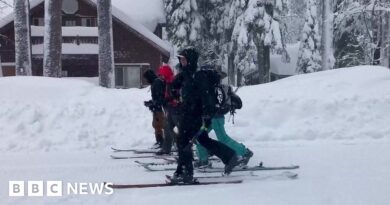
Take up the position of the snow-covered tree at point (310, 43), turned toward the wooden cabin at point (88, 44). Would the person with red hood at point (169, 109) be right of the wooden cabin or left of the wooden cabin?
left

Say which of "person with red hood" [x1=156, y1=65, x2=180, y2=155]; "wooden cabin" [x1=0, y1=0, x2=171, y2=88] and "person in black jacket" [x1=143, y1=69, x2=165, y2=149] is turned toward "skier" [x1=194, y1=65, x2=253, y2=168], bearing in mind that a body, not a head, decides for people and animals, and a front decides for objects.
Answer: the wooden cabin

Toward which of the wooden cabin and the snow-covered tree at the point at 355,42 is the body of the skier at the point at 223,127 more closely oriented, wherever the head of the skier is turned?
the wooden cabin

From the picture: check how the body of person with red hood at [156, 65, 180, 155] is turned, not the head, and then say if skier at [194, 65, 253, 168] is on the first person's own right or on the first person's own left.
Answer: on the first person's own left

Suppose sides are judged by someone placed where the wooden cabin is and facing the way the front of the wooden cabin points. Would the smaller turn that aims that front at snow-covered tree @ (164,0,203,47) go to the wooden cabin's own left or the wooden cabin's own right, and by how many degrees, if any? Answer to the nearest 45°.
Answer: approximately 90° to the wooden cabin's own left

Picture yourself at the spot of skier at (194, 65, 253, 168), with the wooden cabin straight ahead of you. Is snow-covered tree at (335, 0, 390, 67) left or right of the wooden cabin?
right

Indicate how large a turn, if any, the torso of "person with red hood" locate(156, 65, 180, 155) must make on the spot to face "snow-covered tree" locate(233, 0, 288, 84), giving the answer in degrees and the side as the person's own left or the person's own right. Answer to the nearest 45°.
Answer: approximately 90° to the person's own right

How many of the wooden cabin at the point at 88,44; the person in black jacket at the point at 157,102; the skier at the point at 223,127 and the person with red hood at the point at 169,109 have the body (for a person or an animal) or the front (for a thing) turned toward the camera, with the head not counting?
1

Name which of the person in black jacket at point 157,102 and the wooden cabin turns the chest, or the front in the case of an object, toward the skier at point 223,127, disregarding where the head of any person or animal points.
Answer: the wooden cabin

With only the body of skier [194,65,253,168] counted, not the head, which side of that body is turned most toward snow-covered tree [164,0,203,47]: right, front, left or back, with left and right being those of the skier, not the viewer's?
right

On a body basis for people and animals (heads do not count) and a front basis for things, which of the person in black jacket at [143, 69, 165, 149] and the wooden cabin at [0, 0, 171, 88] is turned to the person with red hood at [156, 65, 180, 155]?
the wooden cabin

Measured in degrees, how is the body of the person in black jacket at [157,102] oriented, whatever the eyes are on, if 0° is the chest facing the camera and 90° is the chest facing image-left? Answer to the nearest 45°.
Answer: approximately 90°

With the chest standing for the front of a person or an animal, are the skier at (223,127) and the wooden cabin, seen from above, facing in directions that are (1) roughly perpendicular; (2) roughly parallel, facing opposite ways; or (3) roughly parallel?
roughly perpendicular

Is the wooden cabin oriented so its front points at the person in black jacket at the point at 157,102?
yes

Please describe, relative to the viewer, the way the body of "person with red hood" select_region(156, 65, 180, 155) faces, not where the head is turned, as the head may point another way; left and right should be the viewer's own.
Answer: facing to the left of the viewer
